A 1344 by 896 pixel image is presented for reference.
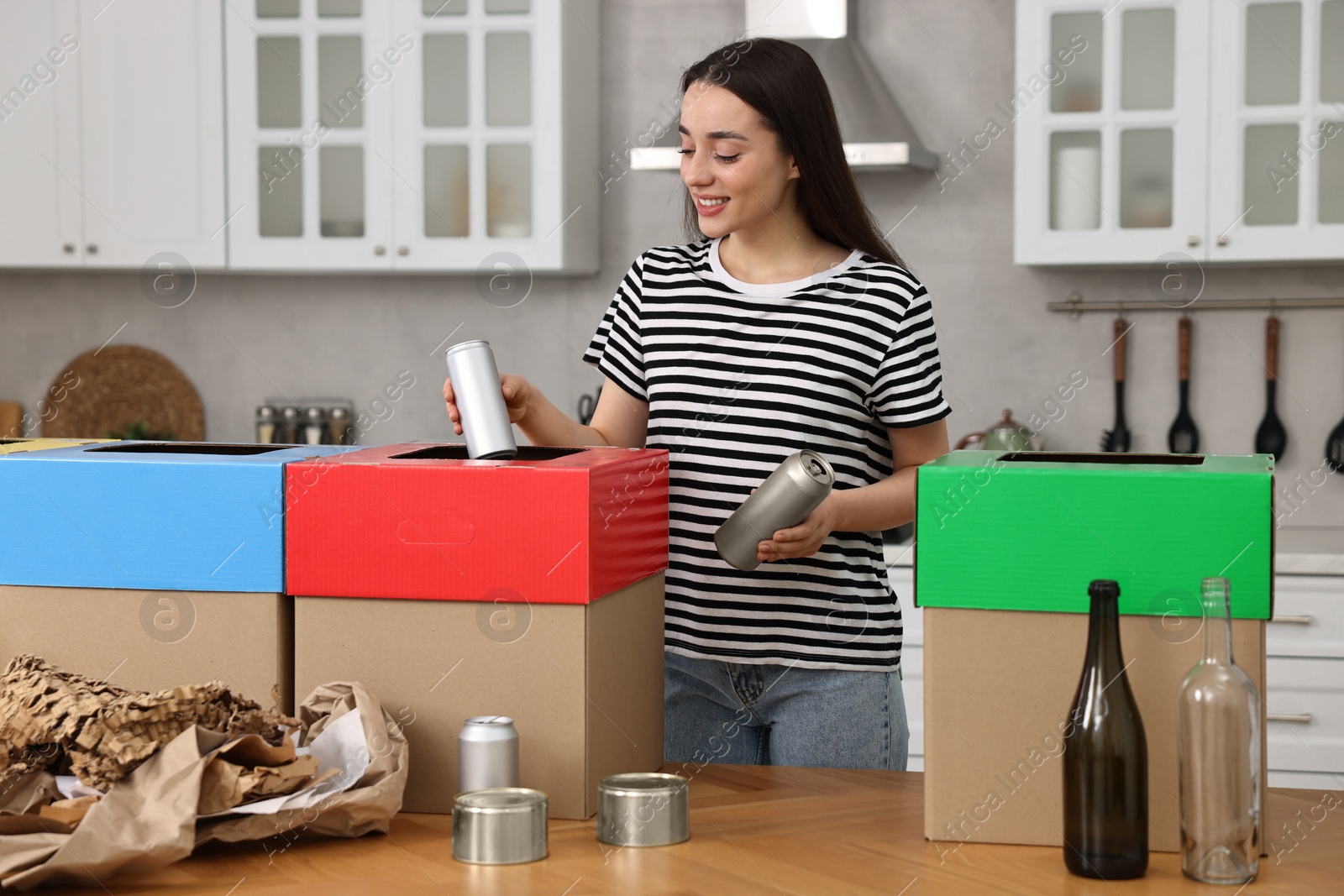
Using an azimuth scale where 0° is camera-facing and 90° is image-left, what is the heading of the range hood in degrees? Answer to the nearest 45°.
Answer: approximately 0°

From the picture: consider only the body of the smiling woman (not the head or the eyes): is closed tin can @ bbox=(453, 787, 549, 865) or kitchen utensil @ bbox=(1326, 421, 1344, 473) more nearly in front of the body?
the closed tin can

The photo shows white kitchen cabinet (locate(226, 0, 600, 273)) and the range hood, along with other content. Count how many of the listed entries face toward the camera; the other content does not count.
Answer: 2

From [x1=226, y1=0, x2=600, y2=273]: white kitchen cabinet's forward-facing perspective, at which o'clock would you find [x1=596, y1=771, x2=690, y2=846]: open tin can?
The open tin can is roughly at 12 o'clock from the white kitchen cabinet.

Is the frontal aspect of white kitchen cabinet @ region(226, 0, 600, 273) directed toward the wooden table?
yes

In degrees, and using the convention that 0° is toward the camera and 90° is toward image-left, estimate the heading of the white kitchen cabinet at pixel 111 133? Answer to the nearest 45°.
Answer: approximately 0°

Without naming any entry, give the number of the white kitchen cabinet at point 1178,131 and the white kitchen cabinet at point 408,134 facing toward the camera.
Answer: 2

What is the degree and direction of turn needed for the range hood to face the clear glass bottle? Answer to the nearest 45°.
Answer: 0° — it already faces it

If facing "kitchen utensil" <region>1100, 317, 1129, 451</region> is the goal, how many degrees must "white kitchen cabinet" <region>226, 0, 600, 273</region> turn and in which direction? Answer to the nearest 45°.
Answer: approximately 90° to its left
